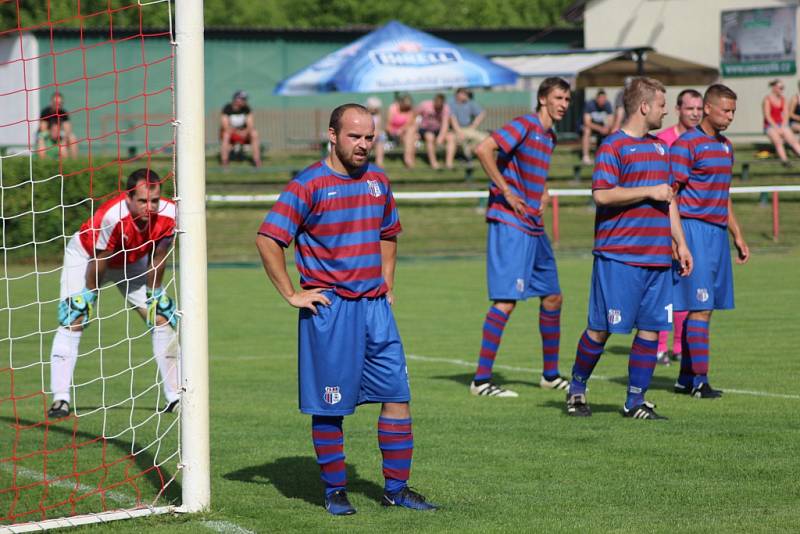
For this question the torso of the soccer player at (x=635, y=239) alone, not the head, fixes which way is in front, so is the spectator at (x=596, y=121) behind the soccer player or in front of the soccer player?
behind

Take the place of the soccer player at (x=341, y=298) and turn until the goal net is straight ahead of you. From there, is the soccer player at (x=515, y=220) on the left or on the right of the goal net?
right

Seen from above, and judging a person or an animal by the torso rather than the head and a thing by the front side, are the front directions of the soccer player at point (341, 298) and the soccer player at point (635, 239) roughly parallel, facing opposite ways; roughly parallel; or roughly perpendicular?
roughly parallel

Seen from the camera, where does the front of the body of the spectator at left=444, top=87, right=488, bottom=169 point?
toward the camera

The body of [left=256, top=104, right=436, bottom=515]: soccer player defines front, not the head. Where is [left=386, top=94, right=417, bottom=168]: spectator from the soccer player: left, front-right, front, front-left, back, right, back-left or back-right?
back-left

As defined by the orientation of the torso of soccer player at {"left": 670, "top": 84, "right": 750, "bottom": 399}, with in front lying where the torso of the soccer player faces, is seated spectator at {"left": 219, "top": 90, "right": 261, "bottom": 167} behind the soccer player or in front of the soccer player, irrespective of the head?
behind

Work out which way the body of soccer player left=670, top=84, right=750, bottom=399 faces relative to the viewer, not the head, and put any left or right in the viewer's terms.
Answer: facing the viewer and to the right of the viewer

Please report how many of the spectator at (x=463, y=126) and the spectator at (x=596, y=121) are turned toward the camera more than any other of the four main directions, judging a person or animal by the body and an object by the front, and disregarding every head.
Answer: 2

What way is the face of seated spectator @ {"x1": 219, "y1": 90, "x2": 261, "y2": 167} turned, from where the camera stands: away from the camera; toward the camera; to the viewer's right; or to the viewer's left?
toward the camera

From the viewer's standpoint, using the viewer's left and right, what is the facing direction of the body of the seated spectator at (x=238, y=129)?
facing the viewer

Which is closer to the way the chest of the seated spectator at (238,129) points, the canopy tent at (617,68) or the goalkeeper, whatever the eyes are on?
the goalkeeper

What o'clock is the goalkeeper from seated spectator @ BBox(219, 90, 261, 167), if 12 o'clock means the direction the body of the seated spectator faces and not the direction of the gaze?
The goalkeeper is roughly at 12 o'clock from the seated spectator.

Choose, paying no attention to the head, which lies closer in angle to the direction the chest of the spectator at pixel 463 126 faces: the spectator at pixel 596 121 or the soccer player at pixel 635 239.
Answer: the soccer player

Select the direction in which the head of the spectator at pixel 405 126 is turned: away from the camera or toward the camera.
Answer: toward the camera

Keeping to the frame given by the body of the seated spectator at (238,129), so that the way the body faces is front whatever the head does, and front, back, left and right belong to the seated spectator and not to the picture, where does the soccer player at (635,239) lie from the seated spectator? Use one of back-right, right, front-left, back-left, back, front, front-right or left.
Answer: front

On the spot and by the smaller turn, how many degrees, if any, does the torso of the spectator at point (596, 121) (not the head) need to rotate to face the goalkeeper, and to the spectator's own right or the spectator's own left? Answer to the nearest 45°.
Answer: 0° — they already face them
